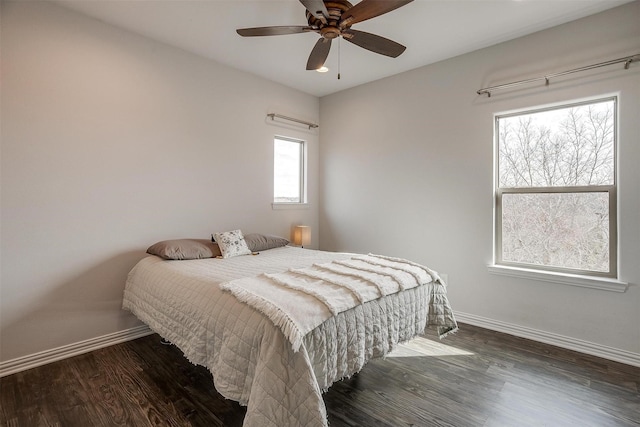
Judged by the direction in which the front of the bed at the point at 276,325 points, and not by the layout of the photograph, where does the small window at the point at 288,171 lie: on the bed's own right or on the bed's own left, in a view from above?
on the bed's own left

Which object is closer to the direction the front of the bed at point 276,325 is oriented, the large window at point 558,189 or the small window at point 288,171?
the large window

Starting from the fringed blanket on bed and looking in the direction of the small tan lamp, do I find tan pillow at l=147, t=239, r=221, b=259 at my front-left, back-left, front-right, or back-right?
front-left

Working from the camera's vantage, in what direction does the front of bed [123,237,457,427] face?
facing the viewer and to the right of the viewer

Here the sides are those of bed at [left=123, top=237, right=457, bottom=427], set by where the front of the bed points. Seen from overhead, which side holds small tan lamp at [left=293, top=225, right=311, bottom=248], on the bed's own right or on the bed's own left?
on the bed's own left

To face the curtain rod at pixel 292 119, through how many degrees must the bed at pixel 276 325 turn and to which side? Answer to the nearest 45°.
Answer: approximately 135° to its left

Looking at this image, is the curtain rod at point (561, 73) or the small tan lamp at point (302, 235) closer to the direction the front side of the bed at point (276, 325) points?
the curtain rod
